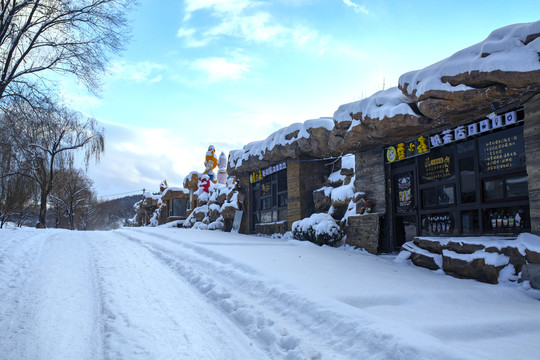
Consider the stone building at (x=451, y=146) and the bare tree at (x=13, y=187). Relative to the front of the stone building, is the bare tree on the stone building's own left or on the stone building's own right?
on the stone building's own right

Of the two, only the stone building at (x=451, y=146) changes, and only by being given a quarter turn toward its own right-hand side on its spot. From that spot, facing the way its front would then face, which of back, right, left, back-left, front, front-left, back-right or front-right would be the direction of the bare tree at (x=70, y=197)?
front

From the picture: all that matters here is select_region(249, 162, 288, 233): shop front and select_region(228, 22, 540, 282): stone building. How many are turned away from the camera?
0

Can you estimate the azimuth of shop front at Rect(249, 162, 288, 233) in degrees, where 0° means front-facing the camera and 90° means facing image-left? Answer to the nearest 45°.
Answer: approximately 45°

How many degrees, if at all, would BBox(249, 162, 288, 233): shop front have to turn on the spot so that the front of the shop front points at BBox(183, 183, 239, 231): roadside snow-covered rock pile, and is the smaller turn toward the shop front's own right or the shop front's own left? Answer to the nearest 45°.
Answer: approximately 90° to the shop front's own right

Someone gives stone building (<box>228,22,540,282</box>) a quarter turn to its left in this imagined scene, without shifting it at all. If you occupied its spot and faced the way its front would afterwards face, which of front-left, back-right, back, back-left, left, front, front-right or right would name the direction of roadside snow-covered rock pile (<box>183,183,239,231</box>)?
back

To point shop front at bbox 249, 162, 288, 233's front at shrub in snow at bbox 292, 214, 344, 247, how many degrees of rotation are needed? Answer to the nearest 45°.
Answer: approximately 45° to its left

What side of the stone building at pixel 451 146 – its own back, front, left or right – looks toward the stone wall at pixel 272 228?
right

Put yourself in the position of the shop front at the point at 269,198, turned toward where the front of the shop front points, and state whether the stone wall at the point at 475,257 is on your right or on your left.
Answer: on your left

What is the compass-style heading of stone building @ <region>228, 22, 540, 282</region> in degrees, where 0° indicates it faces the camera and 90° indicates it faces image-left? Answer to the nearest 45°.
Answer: approximately 45°

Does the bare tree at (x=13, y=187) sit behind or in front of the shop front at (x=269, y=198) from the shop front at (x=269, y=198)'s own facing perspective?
in front
